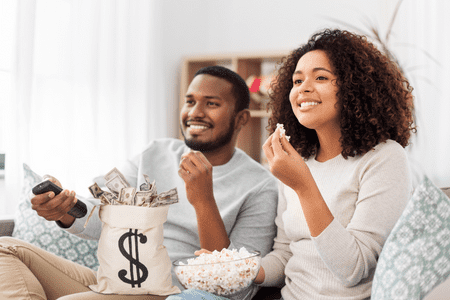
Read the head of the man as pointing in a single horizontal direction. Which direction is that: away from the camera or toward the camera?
toward the camera

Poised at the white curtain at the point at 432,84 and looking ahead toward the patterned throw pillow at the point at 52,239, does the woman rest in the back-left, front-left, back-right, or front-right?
front-left

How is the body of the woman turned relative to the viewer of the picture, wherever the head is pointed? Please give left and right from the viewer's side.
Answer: facing the viewer and to the left of the viewer

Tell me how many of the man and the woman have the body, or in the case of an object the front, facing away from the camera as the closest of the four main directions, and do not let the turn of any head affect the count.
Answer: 0

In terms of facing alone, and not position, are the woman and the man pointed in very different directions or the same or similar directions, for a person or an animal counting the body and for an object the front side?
same or similar directions

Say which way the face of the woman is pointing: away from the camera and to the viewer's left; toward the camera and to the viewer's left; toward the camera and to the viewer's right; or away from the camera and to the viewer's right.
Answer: toward the camera and to the viewer's left

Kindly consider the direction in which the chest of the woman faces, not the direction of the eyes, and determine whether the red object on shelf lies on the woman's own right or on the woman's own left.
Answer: on the woman's own right

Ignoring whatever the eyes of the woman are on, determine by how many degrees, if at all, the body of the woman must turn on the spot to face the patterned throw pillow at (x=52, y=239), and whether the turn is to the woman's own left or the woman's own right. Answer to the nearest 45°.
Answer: approximately 45° to the woman's own right
